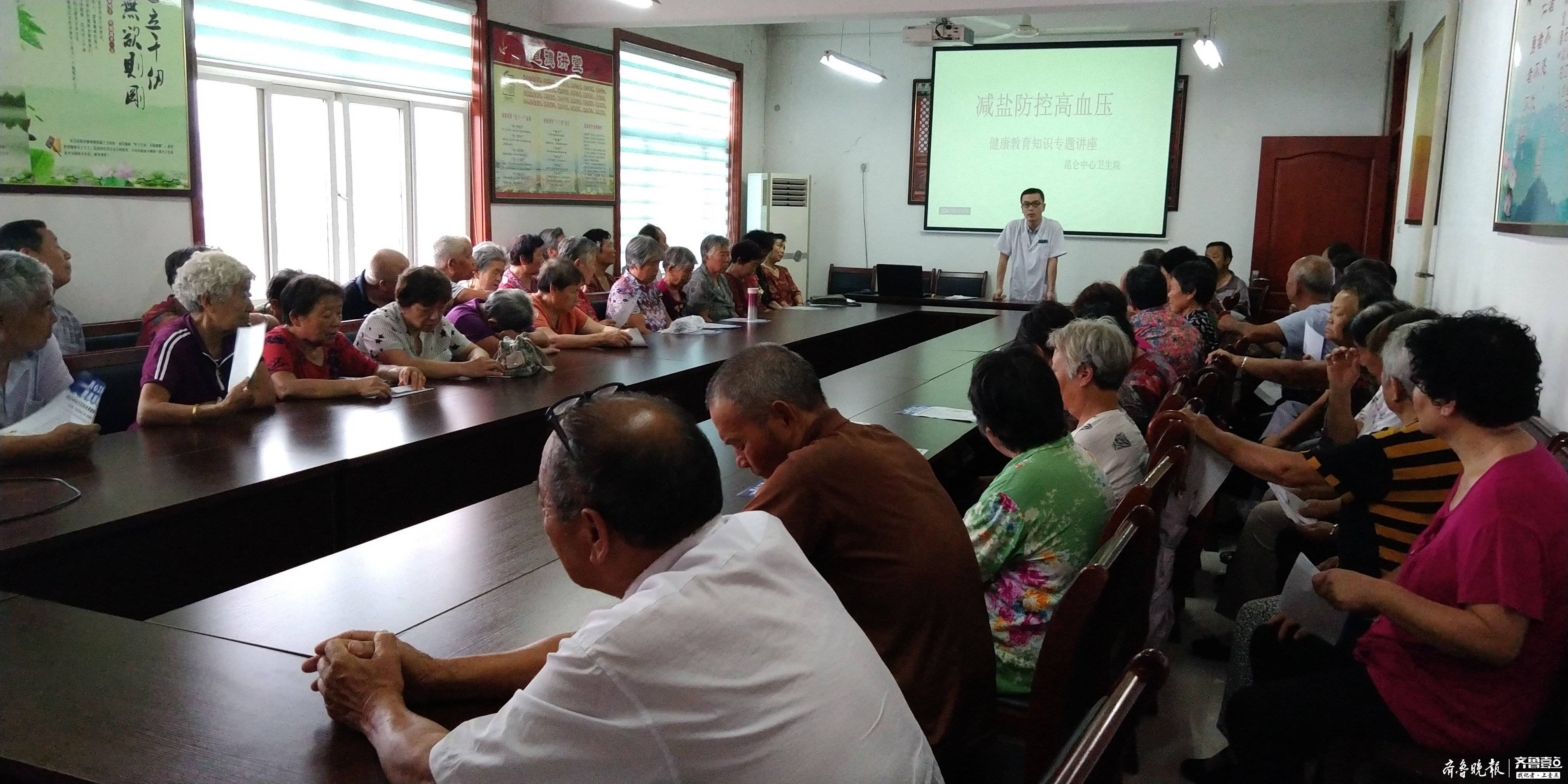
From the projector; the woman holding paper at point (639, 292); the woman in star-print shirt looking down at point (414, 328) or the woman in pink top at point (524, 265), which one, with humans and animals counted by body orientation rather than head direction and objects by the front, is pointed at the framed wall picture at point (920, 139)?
the projector

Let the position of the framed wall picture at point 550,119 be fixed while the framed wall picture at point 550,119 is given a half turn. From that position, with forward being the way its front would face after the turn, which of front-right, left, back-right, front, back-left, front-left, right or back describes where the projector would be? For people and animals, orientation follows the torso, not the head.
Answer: back-right

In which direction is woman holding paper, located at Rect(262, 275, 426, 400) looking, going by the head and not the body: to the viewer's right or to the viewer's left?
to the viewer's right

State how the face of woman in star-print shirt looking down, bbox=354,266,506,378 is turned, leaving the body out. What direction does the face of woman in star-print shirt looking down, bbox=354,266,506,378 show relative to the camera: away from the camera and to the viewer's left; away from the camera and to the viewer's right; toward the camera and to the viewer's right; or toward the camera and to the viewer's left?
toward the camera and to the viewer's right

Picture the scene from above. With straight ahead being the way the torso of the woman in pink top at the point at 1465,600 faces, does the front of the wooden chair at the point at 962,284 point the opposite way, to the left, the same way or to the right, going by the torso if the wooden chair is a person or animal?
to the left

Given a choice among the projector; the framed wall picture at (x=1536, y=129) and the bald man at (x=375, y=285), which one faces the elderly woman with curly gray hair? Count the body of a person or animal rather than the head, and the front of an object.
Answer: the framed wall picture

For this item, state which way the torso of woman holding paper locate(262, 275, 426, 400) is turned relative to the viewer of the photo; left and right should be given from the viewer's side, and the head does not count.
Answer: facing the viewer and to the right of the viewer

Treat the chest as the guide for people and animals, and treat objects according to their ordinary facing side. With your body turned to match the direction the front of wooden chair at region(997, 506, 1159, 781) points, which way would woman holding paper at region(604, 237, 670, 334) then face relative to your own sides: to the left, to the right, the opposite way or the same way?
the opposite way

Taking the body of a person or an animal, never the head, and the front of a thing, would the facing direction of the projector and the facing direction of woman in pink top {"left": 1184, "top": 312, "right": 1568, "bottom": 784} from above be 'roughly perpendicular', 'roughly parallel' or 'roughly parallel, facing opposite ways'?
roughly perpendicular

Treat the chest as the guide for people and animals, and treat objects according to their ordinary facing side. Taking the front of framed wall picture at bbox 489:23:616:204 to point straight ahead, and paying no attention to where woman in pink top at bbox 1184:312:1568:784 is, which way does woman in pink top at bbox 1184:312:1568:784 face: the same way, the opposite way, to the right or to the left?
the opposite way

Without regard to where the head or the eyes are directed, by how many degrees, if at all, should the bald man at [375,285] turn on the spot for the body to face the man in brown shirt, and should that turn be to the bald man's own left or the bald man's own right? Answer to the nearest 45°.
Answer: approximately 90° to the bald man's own right

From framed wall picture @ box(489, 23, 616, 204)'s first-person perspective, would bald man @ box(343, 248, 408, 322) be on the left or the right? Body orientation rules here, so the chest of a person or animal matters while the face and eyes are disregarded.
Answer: on its right

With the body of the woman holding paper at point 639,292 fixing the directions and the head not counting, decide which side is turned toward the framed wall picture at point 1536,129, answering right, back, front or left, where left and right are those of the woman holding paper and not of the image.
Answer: front

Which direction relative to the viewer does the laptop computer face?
away from the camera

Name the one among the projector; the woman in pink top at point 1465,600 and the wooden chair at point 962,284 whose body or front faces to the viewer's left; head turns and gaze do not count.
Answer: the woman in pink top
